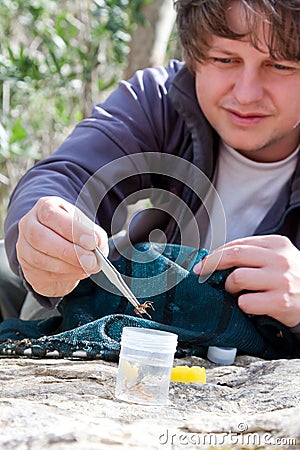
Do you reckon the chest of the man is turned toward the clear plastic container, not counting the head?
yes

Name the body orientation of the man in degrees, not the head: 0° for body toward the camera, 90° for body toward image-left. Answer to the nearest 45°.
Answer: approximately 0°
